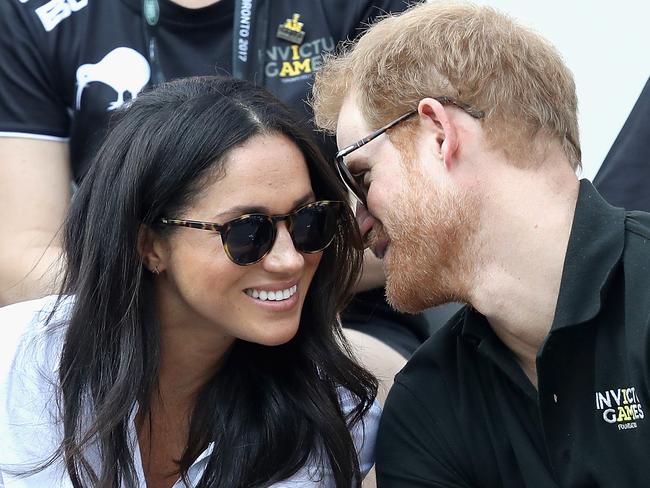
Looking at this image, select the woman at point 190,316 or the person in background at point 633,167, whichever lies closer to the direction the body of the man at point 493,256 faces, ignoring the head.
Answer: the woman

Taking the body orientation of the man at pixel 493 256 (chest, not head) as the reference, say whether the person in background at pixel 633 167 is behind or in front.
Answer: behind

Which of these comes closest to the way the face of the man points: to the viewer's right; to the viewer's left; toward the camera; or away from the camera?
to the viewer's left

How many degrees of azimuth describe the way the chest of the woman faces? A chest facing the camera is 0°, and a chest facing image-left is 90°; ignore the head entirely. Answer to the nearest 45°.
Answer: approximately 315°

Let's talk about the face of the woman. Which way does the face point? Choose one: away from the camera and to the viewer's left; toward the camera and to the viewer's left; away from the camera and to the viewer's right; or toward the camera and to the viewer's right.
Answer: toward the camera and to the viewer's right

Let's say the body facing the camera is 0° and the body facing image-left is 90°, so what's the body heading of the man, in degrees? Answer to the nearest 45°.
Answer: approximately 45°
